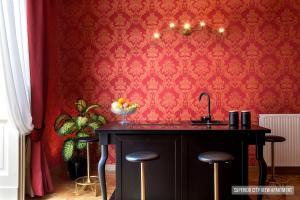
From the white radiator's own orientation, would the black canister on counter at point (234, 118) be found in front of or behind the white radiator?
in front

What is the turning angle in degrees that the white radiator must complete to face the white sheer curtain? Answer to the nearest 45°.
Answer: approximately 45° to its right

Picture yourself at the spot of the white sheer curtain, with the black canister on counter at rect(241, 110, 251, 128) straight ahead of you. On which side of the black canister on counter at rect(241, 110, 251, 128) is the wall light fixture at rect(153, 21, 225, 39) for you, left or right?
left

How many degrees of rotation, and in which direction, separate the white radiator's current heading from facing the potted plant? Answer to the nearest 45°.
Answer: approximately 45° to its right

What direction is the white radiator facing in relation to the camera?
toward the camera

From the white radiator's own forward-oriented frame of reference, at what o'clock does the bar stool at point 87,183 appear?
The bar stool is roughly at 2 o'clock from the white radiator.

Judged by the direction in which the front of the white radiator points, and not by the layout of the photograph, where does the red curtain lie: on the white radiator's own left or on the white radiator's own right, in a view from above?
on the white radiator's own right

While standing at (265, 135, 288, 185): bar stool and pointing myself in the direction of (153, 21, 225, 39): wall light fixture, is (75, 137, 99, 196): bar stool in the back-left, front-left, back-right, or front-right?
front-left

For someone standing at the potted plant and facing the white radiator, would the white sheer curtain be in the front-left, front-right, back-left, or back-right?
back-right

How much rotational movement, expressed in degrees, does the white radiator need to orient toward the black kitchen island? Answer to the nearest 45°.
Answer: approximately 45° to its right
